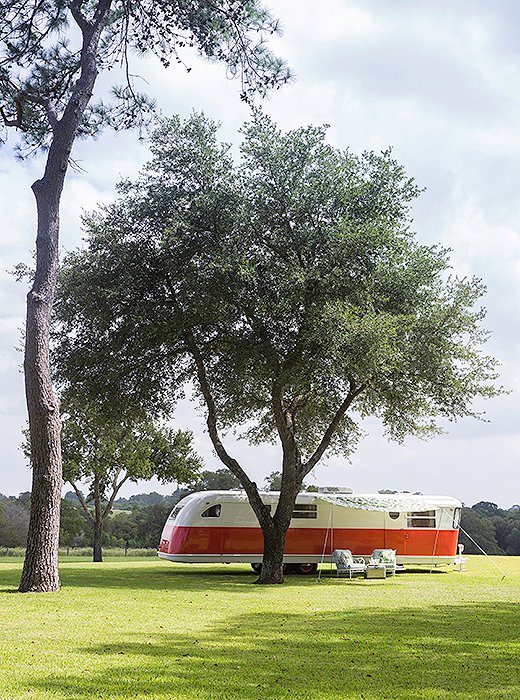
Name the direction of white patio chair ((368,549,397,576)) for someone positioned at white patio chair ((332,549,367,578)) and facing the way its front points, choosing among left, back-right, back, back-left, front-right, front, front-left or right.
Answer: left

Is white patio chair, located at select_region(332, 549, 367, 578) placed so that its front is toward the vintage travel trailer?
no

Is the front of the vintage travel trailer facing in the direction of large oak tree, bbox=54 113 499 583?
no
